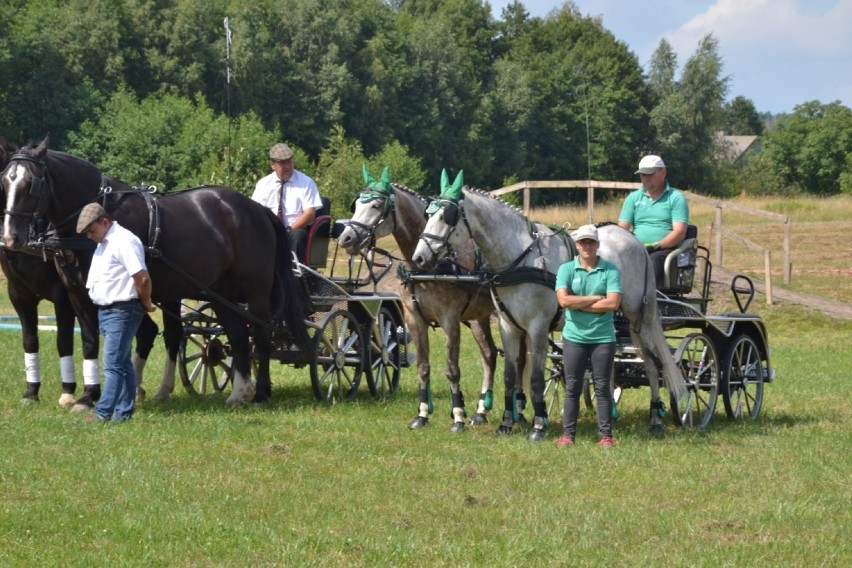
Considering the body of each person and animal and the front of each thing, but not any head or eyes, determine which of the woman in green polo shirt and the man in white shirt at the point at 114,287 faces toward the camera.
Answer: the woman in green polo shirt

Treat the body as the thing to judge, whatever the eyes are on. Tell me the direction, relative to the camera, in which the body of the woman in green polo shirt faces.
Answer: toward the camera

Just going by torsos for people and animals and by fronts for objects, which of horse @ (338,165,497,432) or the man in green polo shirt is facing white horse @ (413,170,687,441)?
the man in green polo shirt

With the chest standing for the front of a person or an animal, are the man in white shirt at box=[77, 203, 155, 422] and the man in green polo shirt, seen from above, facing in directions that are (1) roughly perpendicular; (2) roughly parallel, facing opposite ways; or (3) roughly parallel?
roughly parallel

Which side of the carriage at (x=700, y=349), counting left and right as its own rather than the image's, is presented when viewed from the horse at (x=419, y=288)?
front

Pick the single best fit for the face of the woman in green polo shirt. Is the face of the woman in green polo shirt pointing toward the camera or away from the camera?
toward the camera

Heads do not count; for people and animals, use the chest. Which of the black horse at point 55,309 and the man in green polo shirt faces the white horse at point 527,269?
the man in green polo shirt

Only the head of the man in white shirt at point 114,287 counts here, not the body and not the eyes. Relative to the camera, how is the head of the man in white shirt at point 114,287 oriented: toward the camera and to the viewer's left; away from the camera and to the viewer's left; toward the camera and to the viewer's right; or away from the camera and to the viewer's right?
toward the camera and to the viewer's left

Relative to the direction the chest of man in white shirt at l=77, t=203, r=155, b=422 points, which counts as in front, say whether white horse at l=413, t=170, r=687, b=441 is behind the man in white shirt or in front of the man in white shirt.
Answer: behind

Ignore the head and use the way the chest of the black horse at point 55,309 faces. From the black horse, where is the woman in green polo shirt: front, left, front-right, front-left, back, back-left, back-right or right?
left

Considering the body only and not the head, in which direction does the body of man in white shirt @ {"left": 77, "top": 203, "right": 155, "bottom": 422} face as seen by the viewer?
to the viewer's left

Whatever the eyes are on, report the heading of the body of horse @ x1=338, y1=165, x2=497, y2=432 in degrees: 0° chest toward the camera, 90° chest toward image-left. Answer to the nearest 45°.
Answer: approximately 45°

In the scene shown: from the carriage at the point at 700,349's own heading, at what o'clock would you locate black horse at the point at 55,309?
The black horse is roughly at 1 o'clock from the carriage.

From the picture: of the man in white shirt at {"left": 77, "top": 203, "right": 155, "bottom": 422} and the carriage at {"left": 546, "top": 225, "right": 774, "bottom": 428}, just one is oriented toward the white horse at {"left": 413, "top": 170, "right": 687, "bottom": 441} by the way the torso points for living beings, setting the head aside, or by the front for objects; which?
the carriage

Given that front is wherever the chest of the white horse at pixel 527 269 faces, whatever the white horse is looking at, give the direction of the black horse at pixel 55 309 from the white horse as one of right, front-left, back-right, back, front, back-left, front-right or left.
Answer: front-right

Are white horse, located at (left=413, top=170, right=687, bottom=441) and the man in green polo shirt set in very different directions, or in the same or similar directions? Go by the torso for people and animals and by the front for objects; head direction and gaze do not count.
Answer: same or similar directions

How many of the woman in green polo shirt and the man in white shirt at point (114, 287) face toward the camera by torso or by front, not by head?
1

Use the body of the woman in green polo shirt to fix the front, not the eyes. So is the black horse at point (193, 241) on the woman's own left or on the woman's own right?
on the woman's own right

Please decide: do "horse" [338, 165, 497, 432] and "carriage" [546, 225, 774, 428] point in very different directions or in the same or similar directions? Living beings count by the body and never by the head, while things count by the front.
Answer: same or similar directions
